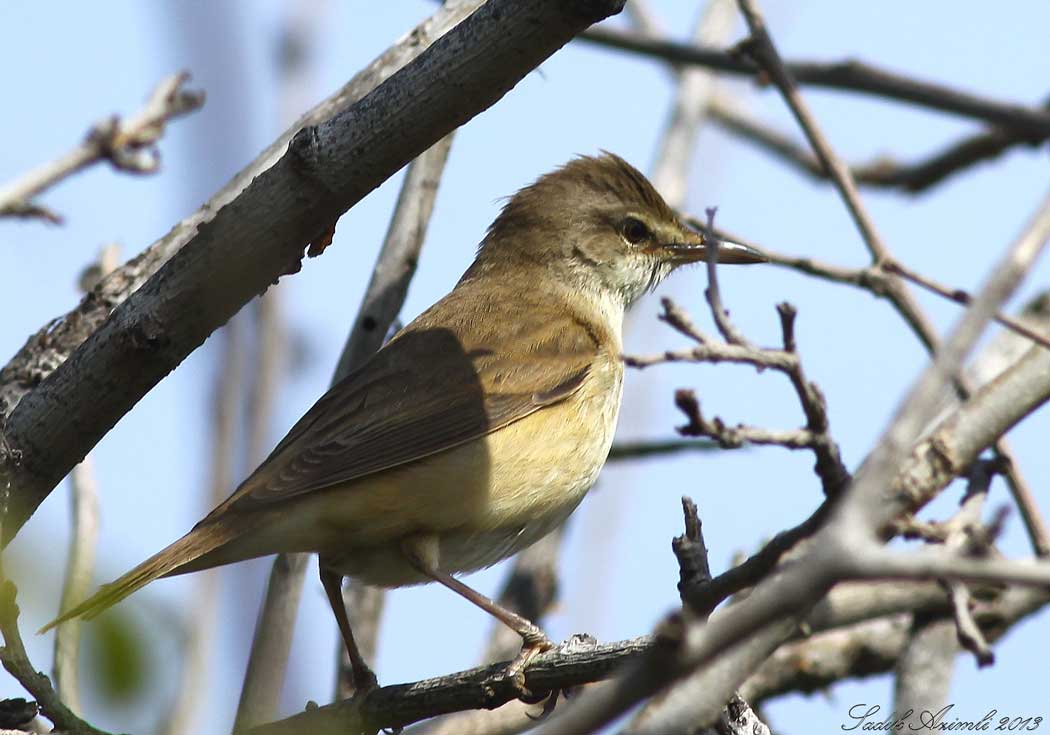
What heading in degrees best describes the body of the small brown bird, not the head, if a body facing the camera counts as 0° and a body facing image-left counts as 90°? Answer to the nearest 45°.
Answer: approximately 270°

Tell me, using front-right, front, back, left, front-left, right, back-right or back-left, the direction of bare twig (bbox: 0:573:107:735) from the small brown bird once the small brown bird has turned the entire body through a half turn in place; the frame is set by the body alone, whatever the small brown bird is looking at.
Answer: front-left

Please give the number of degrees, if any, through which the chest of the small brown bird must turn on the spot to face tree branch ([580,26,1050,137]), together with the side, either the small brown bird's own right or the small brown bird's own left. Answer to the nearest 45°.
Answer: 0° — it already faces it

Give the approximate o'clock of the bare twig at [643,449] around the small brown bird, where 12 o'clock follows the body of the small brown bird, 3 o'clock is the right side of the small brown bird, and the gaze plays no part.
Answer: The bare twig is roughly at 11 o'clock from the small brown bird.

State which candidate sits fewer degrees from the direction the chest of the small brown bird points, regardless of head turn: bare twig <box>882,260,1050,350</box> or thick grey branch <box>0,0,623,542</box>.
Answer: the bare twig

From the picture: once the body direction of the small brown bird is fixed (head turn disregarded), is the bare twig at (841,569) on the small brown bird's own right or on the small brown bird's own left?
on the small brown bird's own right

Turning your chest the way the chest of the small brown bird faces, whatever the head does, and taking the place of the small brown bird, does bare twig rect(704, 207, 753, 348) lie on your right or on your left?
on your right

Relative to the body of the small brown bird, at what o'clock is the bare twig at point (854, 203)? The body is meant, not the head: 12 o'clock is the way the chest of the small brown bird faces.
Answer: The bare twig is roughly at 1 o'clock from the small brown bird.
